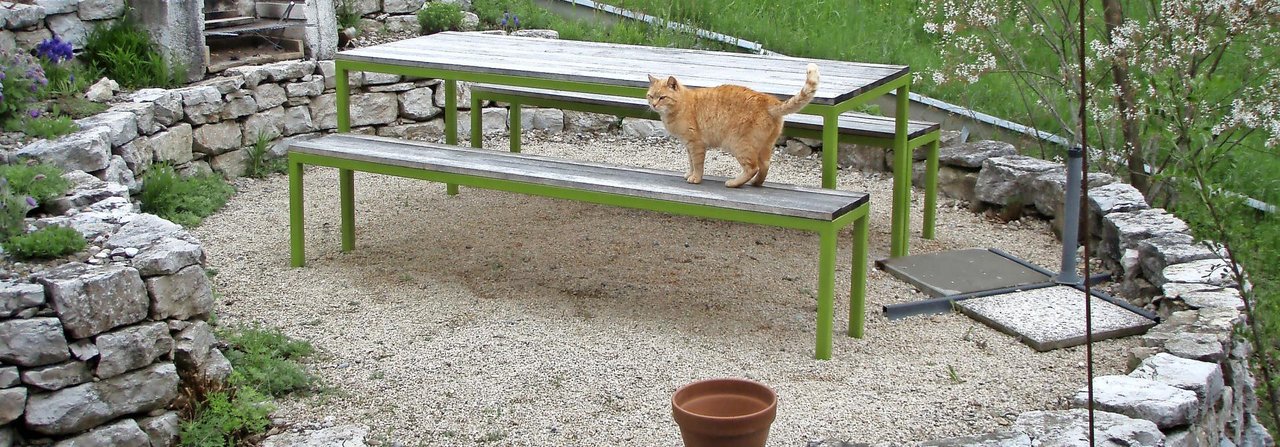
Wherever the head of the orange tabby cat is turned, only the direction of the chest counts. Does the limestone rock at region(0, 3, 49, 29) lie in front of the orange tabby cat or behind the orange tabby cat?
in front

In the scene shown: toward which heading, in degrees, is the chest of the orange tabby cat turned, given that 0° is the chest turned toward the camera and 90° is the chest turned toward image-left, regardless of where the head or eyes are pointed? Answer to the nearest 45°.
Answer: approximately 90°

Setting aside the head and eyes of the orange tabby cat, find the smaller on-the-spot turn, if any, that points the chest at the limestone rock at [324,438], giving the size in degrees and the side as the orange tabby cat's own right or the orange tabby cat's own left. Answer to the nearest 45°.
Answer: approximately 45° to the orange tabby cat's own left

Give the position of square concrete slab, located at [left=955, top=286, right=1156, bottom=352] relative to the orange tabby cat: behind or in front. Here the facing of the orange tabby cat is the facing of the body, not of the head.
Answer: behind

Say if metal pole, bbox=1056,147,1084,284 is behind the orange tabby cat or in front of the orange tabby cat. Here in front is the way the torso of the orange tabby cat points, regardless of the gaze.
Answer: behind

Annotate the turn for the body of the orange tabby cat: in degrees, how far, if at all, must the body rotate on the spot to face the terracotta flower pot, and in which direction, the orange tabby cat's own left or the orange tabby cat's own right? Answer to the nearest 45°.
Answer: approximately 90° to the orange tabby cat's own left

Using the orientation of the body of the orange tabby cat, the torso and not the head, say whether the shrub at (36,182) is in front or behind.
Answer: in front

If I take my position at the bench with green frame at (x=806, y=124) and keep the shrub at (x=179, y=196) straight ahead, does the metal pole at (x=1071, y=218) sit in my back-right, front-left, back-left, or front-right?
back-left
